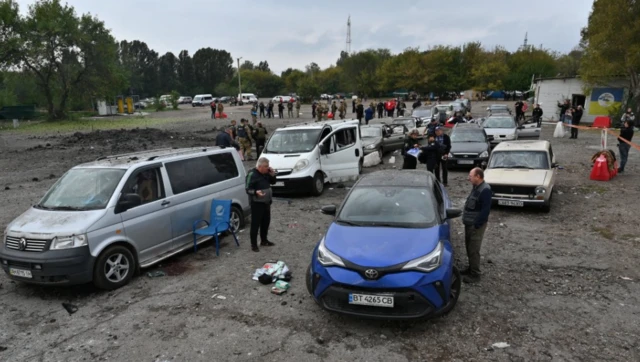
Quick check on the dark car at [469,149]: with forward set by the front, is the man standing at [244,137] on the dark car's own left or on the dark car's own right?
on the dark car's own right

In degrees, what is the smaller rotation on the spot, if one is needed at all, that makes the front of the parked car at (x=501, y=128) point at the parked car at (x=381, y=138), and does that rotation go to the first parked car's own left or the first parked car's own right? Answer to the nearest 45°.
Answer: approximately 45° to the first parked car's own right

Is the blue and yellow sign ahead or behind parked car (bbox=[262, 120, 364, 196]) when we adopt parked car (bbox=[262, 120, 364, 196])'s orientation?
behind

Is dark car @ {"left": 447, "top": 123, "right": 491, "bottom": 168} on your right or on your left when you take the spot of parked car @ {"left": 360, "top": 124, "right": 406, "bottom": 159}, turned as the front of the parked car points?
on your left

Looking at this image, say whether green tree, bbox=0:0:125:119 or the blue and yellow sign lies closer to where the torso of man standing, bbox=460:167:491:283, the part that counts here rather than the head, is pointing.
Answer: the green tree

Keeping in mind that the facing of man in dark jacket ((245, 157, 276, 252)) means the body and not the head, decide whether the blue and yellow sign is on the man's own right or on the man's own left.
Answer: on the man's own left

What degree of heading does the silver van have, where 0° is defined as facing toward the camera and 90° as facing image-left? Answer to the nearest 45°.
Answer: approximately 45°

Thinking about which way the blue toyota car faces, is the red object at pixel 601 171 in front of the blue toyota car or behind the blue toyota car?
behind

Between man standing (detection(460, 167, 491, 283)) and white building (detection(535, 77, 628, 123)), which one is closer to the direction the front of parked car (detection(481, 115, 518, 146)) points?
the man standing
